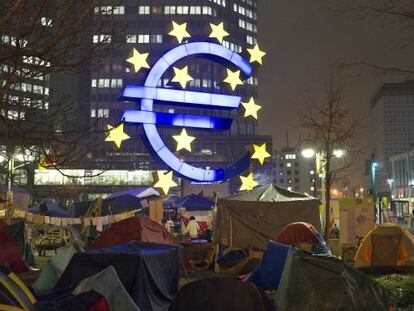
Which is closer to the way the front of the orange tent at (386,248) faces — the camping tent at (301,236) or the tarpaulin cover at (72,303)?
the tarpaulin cover

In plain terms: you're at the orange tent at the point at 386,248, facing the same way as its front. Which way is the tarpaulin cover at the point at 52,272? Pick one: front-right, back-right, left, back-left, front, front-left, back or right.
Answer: front-right

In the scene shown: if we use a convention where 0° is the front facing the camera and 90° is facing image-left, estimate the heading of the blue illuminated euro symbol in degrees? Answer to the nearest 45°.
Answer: approximately 0°

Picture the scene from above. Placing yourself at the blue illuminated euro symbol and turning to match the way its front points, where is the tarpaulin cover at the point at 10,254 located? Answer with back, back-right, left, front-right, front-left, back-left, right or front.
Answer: front-right

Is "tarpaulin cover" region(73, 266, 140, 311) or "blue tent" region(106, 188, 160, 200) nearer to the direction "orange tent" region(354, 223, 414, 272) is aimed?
the tarpaulin cover

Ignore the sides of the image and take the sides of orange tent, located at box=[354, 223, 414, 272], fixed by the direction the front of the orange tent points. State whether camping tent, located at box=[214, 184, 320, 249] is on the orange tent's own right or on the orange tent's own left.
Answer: on the orange tent's own right

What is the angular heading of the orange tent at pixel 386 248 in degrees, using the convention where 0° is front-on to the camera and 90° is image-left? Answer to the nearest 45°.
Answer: approximately 0°

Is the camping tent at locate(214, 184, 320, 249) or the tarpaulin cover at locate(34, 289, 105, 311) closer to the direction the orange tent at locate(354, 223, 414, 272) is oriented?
the tarpaulin cover

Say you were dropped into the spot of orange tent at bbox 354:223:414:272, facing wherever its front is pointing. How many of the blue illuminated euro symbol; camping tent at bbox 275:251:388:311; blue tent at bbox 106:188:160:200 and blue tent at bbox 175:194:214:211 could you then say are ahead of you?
1

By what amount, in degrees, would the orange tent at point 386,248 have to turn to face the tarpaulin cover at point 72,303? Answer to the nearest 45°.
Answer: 0° — it already faces it

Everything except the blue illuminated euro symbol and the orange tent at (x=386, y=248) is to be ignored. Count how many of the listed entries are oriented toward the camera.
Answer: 2

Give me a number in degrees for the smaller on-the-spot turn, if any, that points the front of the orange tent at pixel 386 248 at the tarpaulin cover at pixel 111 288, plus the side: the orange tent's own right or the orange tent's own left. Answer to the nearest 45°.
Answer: approximately 45° to the orange tent's own right

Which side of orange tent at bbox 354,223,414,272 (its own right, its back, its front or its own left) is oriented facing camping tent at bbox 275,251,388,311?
front
